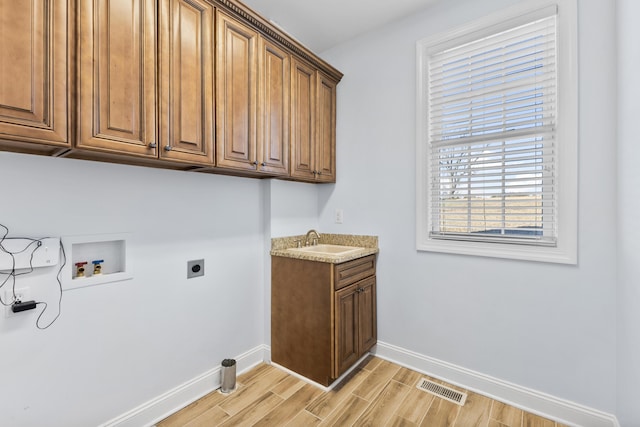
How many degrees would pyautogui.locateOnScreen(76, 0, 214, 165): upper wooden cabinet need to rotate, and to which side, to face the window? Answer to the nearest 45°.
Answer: approximately 45° to its left

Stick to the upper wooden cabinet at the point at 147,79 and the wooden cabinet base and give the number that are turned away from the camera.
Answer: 0

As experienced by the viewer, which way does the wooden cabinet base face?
facing the viewer and to the right of the viewer

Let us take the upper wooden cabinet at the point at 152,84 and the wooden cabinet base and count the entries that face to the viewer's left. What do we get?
0

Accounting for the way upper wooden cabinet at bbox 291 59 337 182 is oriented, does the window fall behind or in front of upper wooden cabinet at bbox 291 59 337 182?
in front

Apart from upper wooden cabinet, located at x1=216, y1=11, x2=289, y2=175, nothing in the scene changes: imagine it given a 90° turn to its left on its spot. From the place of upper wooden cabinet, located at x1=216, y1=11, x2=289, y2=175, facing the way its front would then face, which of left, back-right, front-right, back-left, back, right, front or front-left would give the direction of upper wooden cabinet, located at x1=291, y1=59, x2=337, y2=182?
front

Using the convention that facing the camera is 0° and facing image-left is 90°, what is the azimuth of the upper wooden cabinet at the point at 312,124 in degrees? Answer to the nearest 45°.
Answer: approximately 315°

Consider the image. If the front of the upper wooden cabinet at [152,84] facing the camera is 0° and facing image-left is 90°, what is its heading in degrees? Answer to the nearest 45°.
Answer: approximately 315°

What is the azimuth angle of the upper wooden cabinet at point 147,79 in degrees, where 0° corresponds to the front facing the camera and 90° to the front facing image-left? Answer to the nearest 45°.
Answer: approximately 315°
